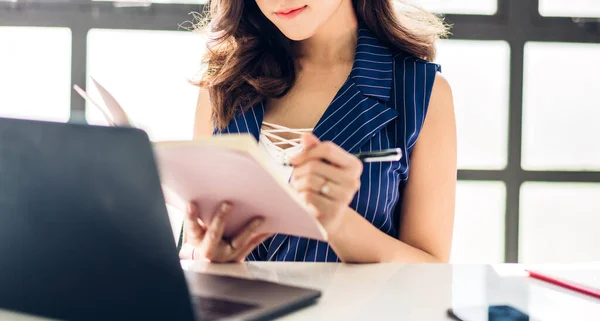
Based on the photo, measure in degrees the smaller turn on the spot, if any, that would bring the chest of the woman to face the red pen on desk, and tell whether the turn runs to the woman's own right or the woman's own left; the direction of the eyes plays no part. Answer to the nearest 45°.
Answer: approximately 90° to the woman's own left

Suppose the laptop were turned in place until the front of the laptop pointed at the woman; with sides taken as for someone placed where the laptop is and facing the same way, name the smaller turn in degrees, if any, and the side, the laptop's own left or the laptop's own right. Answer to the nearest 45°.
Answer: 0° — it already faces them

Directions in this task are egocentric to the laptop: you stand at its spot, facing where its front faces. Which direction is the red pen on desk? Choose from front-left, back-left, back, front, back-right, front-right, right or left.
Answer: front-right

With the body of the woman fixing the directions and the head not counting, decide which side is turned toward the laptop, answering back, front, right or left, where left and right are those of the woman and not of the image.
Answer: front

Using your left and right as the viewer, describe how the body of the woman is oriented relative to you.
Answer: facing the viewer and to the left of the viewer

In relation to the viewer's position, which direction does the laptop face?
facing away from the viewer and to the right of the viewer

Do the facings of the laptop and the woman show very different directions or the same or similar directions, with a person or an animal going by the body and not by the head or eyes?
very different directions
